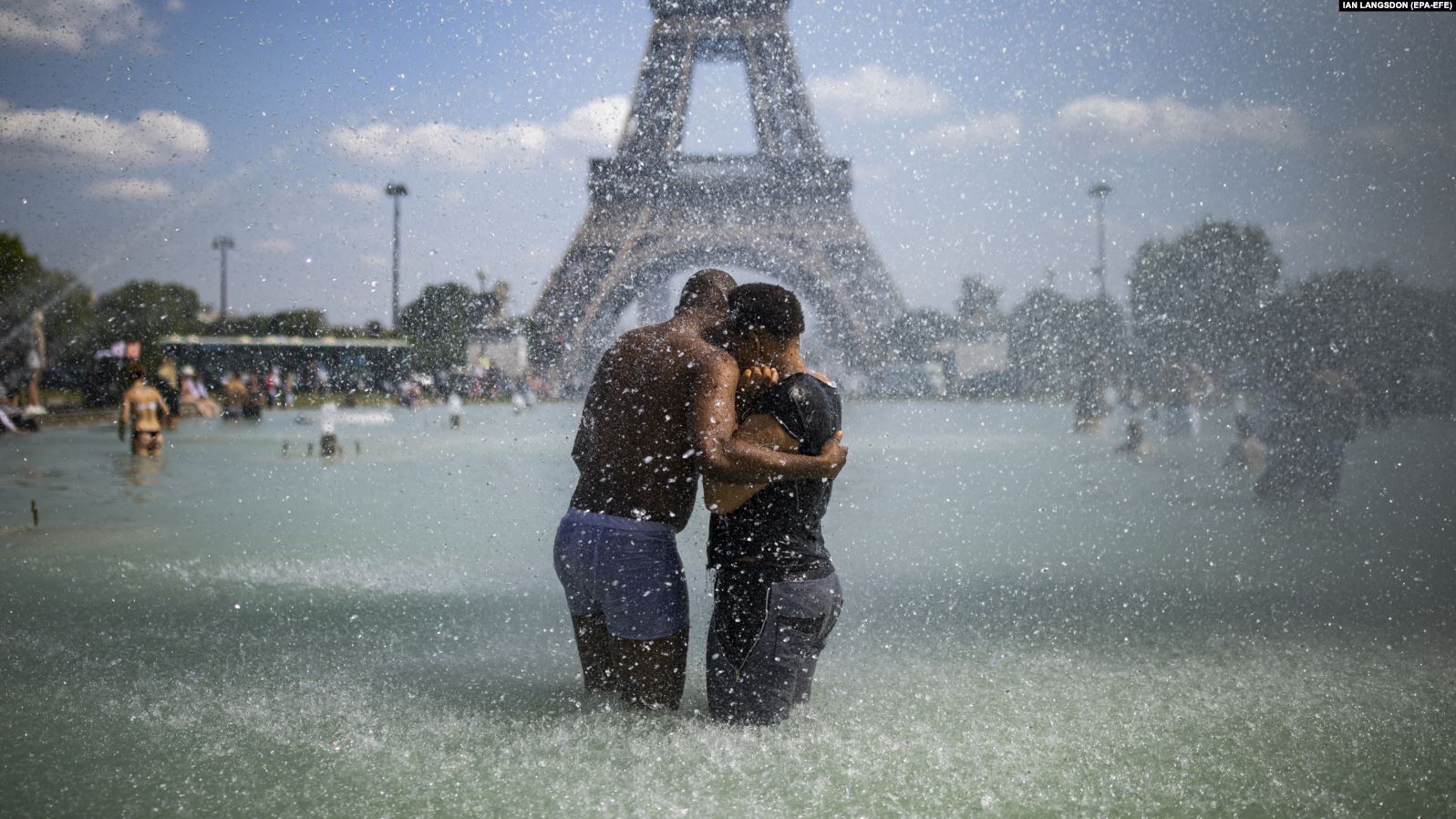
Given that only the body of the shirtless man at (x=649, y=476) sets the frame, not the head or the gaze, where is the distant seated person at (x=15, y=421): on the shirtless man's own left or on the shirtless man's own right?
on the shirtless man's own left

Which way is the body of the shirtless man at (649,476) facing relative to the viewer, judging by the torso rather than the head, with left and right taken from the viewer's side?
facing away from the viewer and to the right of the viewer

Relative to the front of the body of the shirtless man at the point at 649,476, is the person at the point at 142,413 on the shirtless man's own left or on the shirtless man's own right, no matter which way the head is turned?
on the shirtless man's own left

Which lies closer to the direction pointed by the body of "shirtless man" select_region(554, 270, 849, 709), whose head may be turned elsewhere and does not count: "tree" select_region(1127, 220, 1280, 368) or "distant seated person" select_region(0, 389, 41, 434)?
the tree

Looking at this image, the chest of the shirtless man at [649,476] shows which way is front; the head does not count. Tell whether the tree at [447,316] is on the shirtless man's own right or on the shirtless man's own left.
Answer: on the shirtless man's own left

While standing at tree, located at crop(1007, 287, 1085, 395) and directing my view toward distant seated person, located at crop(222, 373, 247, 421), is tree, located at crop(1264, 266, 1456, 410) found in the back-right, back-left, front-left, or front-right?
back-left

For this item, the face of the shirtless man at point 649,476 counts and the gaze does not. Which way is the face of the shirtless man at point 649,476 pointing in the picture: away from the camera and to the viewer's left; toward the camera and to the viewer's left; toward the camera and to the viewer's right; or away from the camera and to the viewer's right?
away from the camera and to the viewer's right

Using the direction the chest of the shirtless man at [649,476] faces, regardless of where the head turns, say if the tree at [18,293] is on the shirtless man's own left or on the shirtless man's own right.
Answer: on the shirtless man's own left

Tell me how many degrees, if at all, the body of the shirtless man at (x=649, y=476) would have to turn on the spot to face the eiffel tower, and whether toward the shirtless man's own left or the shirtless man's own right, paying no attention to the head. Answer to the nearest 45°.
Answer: approximately 45° to the shirtless man's own left

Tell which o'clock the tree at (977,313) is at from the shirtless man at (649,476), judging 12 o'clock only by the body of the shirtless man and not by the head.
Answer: The tree is roughly at 11 o'clock from the shirtless man.
